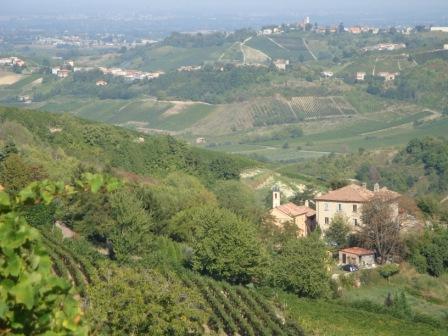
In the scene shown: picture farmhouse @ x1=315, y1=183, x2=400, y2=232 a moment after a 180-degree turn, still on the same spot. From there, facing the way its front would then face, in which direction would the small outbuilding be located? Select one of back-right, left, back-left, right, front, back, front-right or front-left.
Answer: back

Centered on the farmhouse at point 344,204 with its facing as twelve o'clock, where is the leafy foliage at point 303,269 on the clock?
The leafy foliage is roughly at 12 o'clock from the farmhouse.

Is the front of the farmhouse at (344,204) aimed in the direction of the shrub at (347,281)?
yes

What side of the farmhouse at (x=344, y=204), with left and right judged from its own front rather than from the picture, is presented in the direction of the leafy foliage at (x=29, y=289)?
front

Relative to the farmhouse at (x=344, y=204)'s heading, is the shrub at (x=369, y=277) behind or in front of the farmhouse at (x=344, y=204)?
in front

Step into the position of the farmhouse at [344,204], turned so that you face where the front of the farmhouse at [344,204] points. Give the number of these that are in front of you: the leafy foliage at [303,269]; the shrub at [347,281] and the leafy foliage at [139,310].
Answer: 3

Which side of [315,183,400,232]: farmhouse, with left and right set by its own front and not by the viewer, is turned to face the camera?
front

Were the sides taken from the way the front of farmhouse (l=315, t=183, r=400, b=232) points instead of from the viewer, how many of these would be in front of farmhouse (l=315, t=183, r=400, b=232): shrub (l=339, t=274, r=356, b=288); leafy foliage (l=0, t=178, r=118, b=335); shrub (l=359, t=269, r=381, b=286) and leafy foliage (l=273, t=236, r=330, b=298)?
4

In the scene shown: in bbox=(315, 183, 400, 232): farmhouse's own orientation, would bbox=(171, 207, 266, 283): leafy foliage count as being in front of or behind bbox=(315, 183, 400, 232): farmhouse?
in front
